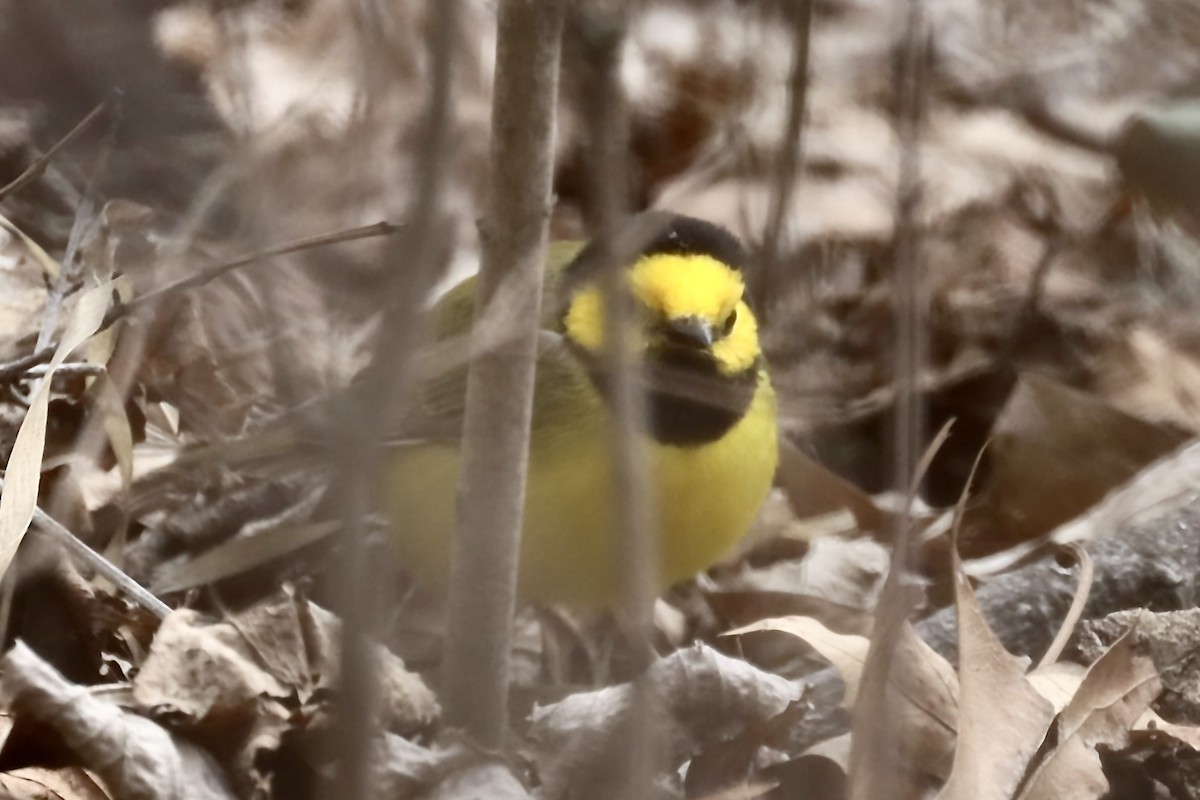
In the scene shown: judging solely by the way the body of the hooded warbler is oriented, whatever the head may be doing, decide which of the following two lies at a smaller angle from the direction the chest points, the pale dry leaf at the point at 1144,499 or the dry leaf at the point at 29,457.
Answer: the pale dry leaf

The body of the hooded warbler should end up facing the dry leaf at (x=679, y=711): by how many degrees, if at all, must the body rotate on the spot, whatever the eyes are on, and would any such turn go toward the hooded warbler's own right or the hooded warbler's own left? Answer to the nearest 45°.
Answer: approximately 45° to the hooded warbler's own right

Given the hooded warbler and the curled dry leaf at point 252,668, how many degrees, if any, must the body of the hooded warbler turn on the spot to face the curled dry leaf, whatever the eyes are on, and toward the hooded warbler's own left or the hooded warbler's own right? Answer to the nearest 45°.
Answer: approximately 90° to the hooded warbler's own right

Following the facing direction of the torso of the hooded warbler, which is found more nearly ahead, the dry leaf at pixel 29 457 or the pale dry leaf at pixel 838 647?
the pale dry leaf

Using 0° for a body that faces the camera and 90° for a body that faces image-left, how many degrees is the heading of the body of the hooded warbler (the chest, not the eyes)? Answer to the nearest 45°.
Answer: approximately 315°

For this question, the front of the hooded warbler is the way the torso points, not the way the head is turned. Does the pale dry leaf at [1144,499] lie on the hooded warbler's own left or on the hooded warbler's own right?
on the hooded warbler's own left

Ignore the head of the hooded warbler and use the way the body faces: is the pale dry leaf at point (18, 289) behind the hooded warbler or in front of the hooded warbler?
behind

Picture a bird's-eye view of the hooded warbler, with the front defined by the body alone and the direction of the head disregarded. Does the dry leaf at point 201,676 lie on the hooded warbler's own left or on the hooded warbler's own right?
on the hooded warbler's own right

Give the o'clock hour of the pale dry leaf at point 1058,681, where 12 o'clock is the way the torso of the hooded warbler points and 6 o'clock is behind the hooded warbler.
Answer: The pale dry leaf is roughly at 12 o'clock from the hooded warbler.

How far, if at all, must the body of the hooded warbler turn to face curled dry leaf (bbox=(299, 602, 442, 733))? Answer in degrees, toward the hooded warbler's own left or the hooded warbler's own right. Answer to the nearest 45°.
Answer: approximately 45° to the hooded warbler's own right
